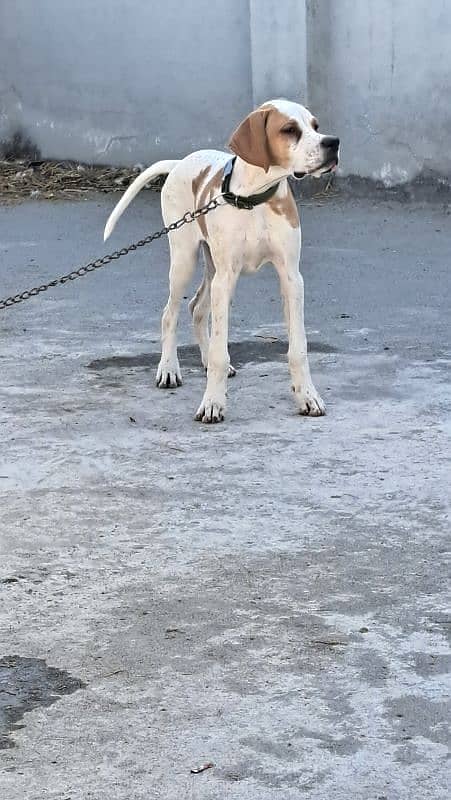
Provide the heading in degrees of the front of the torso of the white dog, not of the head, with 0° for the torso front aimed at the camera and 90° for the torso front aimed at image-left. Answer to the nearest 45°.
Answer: approximately 315°
